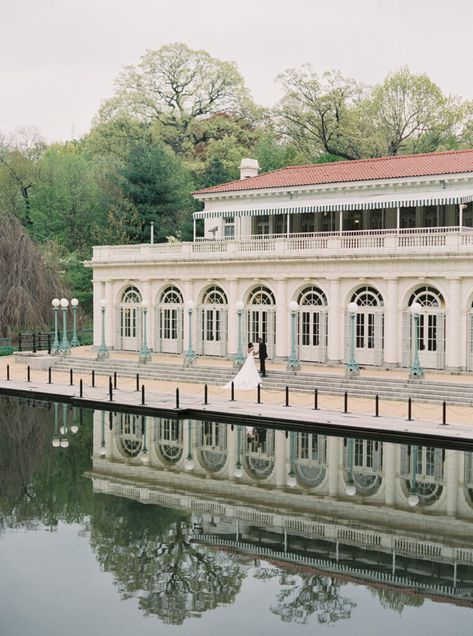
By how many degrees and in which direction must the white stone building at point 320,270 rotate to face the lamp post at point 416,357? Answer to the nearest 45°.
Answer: approximately 90° to its left

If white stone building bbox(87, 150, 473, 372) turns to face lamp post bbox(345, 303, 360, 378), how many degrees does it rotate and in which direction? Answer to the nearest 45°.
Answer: approximately 45° to its left

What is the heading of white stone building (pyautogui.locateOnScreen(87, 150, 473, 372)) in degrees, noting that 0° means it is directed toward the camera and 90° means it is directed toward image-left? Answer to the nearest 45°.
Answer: approximately 45°

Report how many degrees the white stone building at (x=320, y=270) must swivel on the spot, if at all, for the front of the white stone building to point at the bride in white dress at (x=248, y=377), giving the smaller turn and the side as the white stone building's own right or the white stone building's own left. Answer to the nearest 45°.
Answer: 0° — it already faces them
